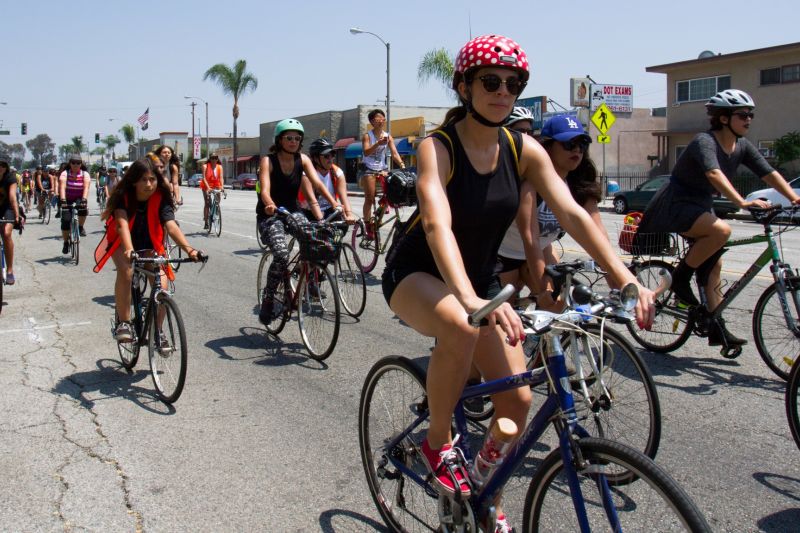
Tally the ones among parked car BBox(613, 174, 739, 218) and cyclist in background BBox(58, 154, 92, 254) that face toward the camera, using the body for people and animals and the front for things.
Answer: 1

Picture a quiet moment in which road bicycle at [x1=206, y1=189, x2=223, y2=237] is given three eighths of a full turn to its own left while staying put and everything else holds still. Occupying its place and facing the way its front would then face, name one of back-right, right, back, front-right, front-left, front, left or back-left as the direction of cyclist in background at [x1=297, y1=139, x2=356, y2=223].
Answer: back-right

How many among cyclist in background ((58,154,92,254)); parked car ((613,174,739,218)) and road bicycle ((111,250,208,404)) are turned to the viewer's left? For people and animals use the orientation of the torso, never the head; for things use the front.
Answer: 1

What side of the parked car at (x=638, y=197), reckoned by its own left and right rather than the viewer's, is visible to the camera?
left

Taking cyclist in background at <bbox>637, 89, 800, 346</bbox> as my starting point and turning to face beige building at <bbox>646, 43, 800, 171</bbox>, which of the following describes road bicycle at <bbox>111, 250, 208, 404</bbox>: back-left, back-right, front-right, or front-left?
back-left

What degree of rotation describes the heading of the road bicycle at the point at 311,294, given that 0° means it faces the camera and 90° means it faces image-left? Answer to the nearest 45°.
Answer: approximately 315°

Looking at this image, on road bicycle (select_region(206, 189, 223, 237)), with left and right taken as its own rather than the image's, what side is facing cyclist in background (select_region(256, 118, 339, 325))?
front

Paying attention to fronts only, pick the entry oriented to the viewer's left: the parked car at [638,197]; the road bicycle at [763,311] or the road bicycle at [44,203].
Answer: the parked car
